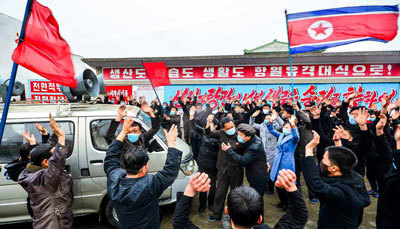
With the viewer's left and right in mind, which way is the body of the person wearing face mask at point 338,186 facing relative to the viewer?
facing away from the viewer and to the left of the viewer

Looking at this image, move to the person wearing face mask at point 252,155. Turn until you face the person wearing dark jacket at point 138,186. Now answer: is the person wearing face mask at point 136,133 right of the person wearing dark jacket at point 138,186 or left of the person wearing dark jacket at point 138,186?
right

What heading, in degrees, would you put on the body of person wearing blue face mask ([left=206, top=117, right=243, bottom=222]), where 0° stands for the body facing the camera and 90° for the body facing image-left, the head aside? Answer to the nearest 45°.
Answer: approximately 315°

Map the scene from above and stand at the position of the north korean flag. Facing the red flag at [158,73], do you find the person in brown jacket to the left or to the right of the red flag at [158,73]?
left

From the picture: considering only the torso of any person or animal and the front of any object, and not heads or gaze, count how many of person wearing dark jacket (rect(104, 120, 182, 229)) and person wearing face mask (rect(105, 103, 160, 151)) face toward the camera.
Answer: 1

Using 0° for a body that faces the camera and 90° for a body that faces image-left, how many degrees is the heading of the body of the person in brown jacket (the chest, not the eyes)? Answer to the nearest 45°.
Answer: approximately 225°
